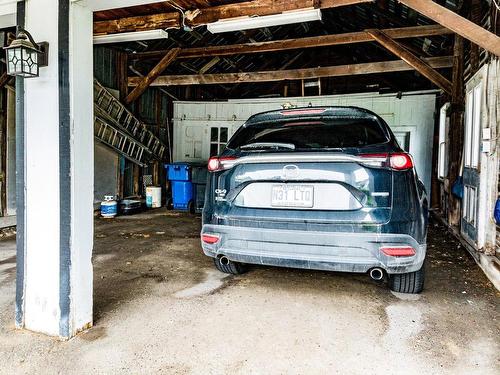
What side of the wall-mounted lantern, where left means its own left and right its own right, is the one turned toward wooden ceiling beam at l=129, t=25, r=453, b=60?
back

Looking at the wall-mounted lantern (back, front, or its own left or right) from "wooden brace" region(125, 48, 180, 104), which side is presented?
back

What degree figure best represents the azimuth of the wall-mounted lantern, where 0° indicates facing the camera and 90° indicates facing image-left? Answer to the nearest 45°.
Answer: approximately 45°

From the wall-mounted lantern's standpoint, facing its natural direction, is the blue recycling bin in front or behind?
behind

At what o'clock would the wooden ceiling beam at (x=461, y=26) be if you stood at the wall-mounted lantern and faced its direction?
The wooden ceiling beam is roughly at 8 o'clock from the wall-mounted lantern.

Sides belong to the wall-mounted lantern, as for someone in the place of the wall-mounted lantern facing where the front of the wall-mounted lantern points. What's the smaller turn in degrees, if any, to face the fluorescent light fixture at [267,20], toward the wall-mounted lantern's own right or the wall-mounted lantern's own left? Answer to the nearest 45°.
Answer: approximately 180°

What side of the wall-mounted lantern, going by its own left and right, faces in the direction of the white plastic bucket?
back

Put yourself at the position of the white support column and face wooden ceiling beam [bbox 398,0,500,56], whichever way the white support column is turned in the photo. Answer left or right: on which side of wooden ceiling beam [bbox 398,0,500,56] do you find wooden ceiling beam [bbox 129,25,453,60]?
left

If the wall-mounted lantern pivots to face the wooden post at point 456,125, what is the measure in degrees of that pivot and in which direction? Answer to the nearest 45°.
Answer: approximately 135° to its left

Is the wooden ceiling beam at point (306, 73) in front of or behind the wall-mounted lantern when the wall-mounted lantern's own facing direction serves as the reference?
behind

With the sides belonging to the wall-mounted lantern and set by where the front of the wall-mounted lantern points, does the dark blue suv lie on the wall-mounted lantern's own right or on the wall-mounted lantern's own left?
on the wall-mounted lantern's own left
